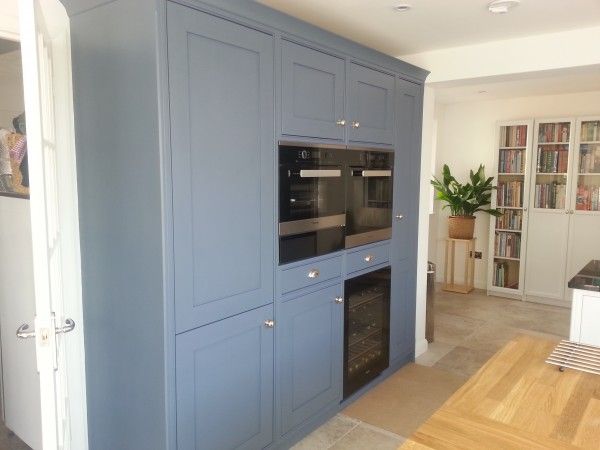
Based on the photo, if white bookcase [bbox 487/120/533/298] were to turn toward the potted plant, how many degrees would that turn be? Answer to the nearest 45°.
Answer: approximately 90° to its right

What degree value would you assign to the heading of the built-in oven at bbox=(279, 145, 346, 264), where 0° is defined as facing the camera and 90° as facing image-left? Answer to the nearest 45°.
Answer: approximately 315°

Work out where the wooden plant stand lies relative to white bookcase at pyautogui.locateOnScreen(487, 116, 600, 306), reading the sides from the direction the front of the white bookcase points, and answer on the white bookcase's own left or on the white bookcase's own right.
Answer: on the white bookcase's own right

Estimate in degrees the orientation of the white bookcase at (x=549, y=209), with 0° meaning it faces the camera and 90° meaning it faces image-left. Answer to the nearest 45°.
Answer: approximately 0°

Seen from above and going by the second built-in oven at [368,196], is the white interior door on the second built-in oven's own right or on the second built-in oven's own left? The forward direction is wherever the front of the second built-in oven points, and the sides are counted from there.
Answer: on the second built-in oven's own right

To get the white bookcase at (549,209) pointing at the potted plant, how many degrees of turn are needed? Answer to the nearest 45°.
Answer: approximately 90° to its right

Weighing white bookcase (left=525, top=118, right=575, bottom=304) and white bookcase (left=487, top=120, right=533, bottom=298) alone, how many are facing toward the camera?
2

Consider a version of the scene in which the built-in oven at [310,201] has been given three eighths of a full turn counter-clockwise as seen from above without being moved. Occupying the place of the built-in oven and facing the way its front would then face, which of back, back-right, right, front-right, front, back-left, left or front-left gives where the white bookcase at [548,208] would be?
front-right

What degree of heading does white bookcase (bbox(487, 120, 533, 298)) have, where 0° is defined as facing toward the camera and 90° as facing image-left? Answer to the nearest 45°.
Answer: approximately 0°

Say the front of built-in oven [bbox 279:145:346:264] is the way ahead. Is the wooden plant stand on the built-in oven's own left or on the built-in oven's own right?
on the built-in oven's own left

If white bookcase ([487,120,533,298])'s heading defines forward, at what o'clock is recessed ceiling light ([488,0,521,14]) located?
The recessed ceiling light is roughly at 12 o'clock from the white bookcase.
